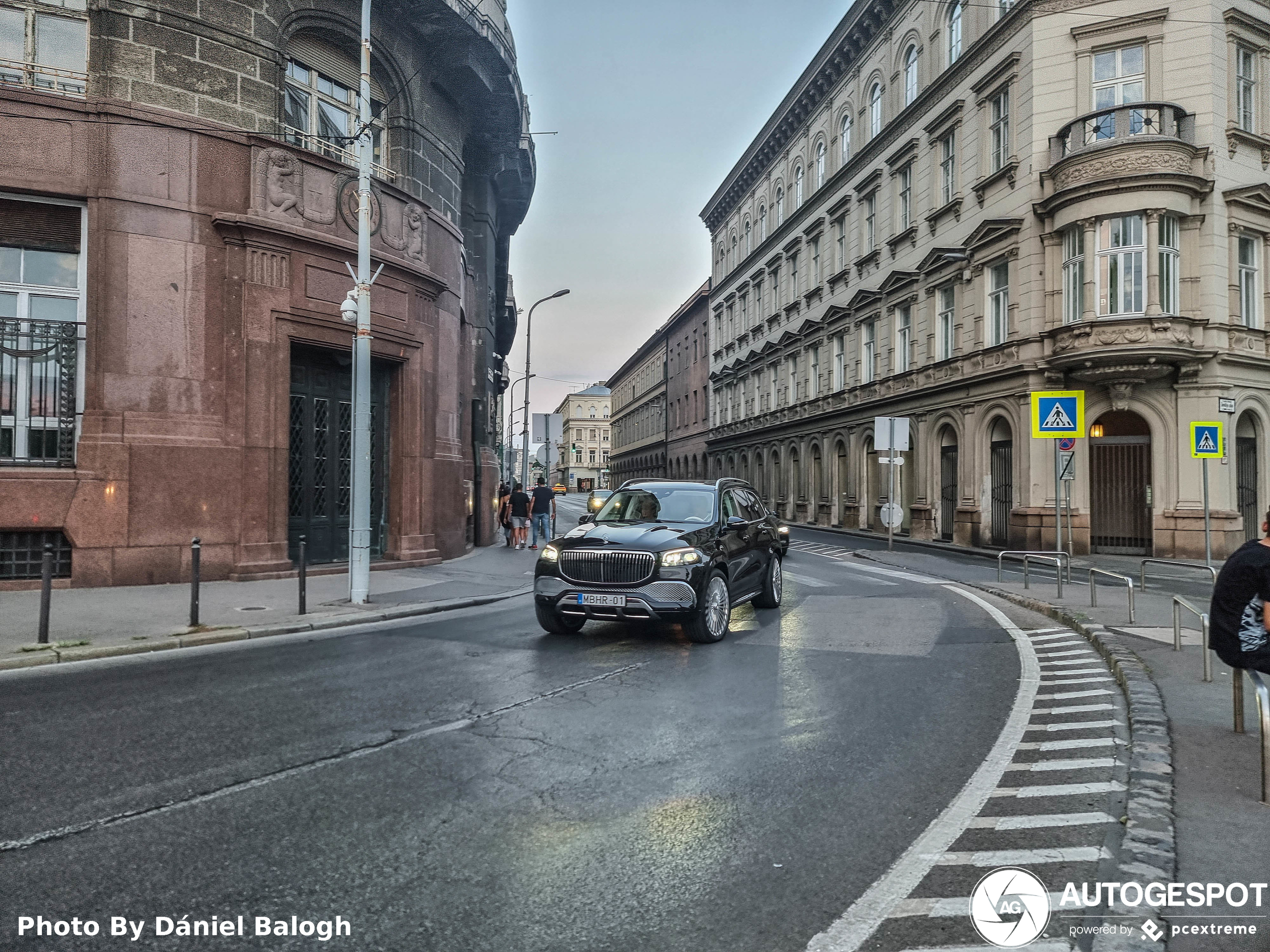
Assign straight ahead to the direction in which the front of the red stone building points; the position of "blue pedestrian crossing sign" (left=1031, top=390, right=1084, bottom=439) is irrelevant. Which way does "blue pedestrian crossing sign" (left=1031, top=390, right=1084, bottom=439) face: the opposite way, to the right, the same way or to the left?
to the right

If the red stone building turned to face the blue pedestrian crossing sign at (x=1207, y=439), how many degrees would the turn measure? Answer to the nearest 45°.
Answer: approximately 45° to its left

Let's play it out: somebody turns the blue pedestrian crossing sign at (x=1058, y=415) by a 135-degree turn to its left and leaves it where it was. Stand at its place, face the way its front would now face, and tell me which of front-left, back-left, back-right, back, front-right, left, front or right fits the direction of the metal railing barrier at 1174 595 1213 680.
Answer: back-right

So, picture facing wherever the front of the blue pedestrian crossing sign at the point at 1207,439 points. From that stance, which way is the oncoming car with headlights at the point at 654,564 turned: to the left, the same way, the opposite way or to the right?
the same way

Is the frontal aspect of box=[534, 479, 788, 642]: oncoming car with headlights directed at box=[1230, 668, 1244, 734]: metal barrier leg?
no

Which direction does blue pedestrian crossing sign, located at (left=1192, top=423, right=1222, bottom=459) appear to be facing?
toward the camera

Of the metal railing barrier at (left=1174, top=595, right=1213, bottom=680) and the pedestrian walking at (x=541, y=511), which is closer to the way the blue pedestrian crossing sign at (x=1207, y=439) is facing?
the metal railing barrier

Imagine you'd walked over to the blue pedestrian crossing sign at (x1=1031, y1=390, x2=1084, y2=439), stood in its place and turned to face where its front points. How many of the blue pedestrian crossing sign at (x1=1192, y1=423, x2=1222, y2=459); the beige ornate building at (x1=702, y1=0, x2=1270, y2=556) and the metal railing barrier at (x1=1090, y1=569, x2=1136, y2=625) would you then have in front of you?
1

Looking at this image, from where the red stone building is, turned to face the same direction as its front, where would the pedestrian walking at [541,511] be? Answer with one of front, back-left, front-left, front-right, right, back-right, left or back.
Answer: left

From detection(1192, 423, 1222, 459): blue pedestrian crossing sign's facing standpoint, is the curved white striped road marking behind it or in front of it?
in front

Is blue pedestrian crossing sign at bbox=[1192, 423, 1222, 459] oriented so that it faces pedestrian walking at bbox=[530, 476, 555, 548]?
no

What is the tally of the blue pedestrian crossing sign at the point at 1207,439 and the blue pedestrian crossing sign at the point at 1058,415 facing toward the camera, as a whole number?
2

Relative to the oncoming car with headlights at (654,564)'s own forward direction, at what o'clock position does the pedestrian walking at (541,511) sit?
The pedestrian walking is roughly at 4 o'clock from the oncoming car with headlights.

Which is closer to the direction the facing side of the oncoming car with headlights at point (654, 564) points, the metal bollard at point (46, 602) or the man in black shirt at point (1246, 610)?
the metal bollard

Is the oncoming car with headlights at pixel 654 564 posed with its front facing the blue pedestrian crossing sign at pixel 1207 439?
no

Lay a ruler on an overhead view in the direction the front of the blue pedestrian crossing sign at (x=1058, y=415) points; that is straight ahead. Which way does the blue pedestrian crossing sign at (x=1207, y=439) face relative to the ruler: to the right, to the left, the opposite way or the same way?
the same way

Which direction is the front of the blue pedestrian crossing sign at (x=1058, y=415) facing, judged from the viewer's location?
facing the viewer

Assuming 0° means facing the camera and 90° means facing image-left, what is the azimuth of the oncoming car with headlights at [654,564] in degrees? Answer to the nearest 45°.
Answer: approximately 45°

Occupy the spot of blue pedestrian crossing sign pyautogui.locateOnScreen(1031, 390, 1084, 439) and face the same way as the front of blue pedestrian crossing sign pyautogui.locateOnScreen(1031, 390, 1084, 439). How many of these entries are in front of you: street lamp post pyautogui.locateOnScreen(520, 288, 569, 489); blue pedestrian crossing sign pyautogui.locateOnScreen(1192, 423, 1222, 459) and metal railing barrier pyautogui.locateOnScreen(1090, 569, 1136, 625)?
1
